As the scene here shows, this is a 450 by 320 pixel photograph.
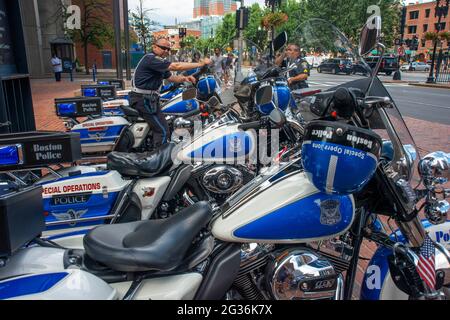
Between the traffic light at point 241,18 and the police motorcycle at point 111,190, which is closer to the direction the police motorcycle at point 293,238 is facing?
the traffic light

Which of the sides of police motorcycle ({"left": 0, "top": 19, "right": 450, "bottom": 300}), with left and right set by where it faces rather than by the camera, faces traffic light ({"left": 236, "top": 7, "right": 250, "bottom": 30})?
left

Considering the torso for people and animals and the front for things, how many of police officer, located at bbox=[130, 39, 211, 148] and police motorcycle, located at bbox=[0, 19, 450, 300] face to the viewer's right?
2

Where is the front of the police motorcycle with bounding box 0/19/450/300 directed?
to the viewer's right

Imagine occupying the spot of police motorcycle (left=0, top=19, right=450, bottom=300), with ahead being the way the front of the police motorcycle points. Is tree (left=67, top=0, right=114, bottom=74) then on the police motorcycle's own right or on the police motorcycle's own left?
on the police motorcycle's own left

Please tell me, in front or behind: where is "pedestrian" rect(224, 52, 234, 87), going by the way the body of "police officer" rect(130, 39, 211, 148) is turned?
in front

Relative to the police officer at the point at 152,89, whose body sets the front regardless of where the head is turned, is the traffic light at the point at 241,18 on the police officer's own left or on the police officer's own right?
on the police officer's own left

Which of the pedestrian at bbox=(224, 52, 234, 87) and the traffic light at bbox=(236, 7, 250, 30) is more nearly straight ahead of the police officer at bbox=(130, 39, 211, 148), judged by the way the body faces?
the pedestrian

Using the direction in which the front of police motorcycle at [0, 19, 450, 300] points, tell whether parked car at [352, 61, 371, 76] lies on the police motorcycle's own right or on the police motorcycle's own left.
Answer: on the police motorcycle's own left

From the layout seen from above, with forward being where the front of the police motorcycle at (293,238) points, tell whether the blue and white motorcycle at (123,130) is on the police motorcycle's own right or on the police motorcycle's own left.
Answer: on the police motorcycle's own left

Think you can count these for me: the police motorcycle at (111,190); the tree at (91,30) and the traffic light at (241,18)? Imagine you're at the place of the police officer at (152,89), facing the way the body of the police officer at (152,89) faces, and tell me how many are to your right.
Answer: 1

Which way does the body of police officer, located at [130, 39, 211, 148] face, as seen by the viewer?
to the viewer's right

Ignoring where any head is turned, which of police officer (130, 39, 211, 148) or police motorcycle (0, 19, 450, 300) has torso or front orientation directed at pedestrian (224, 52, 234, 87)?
the police officer
